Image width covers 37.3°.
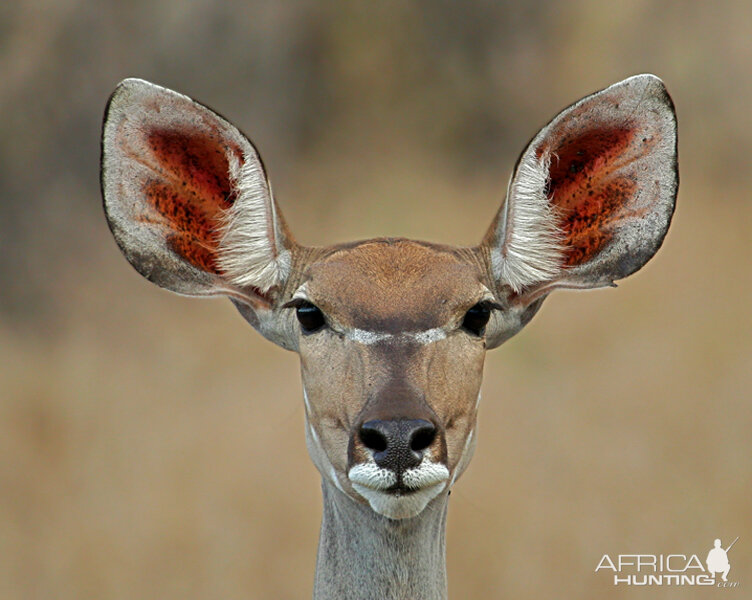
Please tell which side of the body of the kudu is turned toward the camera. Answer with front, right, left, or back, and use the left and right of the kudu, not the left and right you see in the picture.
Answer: front
